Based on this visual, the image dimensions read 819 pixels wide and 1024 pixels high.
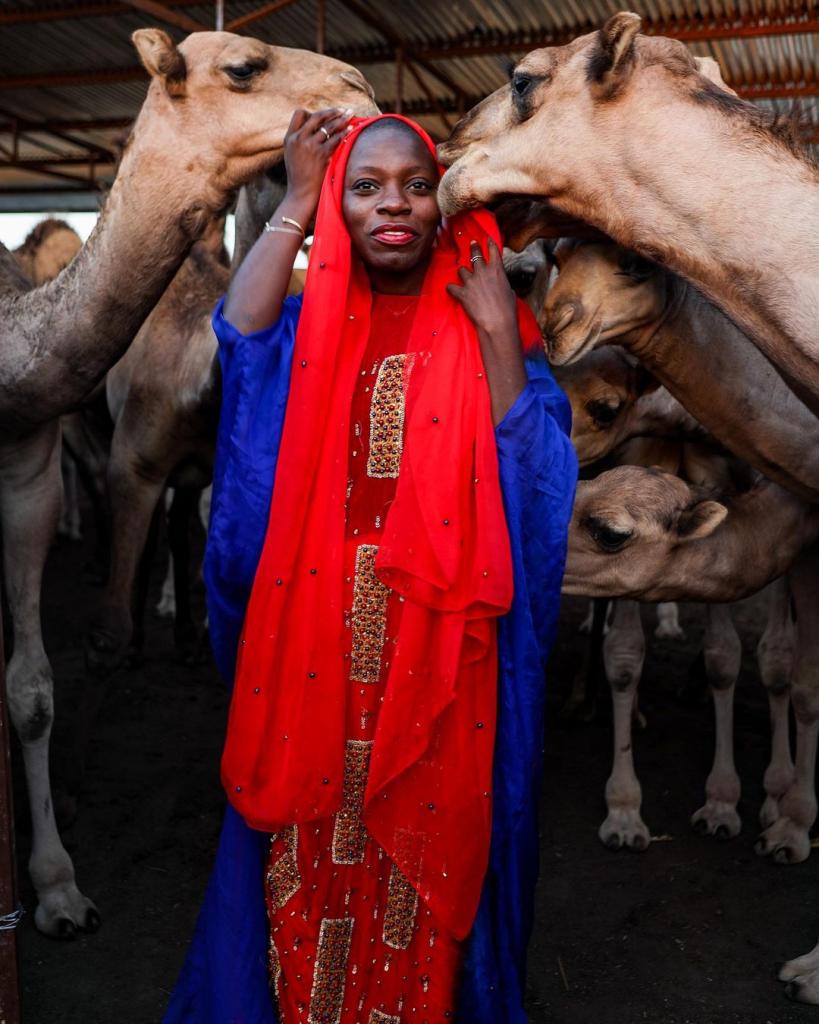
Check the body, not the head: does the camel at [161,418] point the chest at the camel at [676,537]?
yes

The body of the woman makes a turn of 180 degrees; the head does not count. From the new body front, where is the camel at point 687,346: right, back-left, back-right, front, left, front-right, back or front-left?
front-right

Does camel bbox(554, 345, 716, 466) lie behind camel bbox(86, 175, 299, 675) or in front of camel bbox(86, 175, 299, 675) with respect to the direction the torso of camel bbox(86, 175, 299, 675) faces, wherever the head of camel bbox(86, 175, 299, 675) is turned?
in front

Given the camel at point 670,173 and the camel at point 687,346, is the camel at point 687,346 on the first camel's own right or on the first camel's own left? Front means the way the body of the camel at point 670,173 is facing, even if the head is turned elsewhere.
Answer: on the first camel's own right

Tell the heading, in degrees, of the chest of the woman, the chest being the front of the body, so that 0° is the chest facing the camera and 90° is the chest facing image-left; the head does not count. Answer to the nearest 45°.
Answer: approximately 0°

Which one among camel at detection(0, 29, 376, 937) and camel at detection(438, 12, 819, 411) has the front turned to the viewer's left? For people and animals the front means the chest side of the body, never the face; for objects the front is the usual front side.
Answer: camel at detection(438, 12, 819, 411)

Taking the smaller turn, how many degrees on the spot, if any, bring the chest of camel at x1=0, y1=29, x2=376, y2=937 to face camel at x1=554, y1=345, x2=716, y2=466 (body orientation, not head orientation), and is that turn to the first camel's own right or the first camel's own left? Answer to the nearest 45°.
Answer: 0° — it already faces it

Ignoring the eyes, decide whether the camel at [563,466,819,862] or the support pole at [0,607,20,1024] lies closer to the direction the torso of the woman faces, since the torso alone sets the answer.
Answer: the support pole

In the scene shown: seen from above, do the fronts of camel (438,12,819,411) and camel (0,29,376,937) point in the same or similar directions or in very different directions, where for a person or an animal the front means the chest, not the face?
very different directions

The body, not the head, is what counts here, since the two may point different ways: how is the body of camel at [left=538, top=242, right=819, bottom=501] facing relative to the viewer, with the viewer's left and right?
facing to the left of the viewer

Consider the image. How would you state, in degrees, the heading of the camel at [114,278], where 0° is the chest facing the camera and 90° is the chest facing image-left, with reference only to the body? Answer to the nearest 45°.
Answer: approximately 270°

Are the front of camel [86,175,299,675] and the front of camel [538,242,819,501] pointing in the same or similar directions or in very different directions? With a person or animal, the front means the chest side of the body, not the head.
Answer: very different directions

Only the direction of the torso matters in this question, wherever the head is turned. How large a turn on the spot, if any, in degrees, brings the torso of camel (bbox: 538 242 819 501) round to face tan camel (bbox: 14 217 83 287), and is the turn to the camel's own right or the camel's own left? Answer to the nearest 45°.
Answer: approximately 45° to the camel's own right

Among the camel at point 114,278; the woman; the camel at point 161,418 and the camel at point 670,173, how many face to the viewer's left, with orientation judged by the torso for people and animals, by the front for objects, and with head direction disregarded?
1

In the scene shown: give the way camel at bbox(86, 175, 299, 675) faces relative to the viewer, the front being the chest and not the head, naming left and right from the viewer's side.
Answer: facing the viewer and to the right of the viewer
